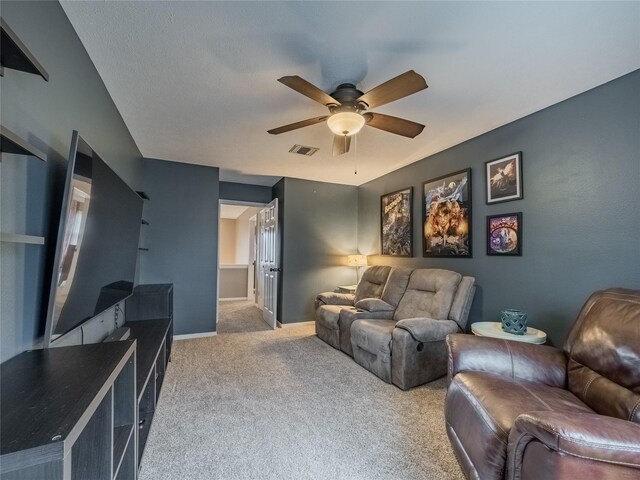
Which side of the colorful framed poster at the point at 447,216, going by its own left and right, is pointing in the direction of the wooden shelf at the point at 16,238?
front

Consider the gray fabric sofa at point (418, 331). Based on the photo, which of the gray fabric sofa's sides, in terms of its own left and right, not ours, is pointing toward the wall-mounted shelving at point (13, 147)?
front

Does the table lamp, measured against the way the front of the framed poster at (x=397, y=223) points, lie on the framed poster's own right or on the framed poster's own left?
on the framed poster's own right

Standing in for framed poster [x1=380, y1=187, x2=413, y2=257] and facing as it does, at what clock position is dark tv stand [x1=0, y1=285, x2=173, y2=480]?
The dark tv stand is roughly at 11 o'clock from the framed poster.

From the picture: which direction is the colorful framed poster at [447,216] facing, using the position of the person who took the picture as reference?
facing the viewer and to the left of the viewer

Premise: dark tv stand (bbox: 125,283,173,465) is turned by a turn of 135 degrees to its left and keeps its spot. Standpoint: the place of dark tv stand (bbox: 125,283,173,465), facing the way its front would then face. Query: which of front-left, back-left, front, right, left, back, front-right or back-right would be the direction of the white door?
right

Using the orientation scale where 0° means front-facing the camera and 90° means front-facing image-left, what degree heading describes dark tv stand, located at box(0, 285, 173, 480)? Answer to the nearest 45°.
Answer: approximately 270°

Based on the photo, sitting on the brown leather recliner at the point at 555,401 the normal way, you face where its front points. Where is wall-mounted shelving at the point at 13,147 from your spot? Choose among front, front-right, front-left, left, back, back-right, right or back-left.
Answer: front

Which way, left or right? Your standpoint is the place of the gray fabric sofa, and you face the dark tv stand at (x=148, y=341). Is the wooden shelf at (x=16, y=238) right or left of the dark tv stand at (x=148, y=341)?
left

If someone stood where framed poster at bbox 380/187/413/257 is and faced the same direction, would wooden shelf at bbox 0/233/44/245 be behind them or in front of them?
in front

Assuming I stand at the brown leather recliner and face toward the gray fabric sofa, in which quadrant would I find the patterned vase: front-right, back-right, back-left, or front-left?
front-right

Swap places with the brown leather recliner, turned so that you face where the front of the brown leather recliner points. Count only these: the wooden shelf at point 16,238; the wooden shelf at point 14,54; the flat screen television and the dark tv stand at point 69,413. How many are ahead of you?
4

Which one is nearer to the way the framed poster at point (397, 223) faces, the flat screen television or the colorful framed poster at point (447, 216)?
the flat screen television

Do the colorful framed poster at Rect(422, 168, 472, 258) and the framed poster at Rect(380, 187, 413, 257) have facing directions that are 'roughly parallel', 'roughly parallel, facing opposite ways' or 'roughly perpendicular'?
roughly parallel

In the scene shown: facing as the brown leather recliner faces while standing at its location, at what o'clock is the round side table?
The round side table is roughly at 4 o'clock from the brown leather recliner.

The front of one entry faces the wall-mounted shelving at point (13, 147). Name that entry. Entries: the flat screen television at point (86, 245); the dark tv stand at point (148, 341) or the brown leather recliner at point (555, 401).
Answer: the brown leather recliner
